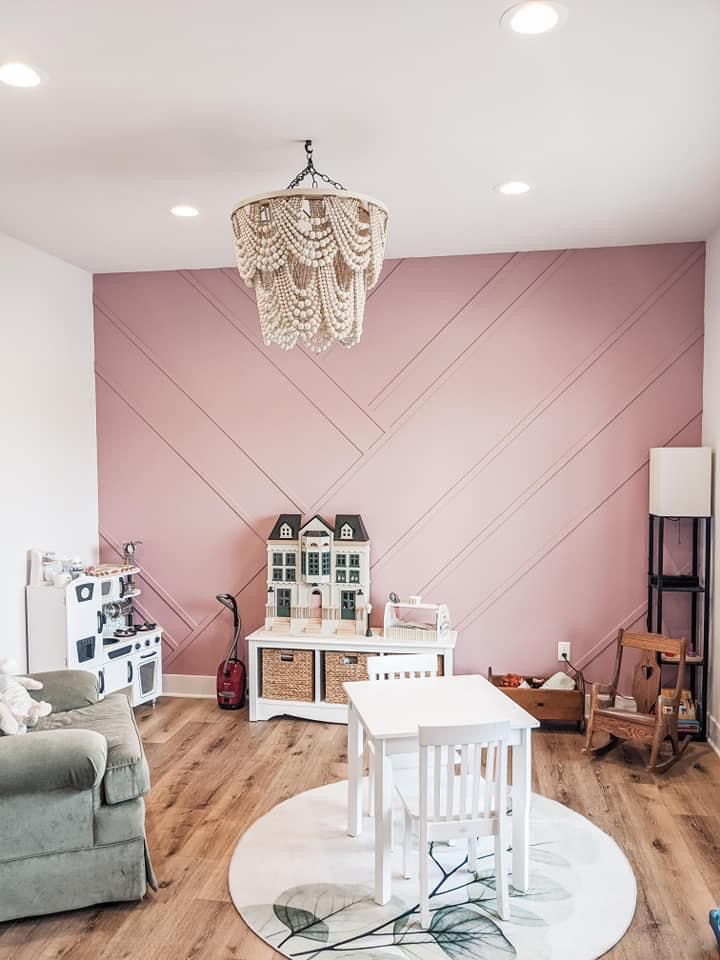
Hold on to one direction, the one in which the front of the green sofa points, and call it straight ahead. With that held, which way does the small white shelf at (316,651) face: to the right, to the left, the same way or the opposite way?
to the right

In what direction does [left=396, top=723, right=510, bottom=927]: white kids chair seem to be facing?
away from the camera

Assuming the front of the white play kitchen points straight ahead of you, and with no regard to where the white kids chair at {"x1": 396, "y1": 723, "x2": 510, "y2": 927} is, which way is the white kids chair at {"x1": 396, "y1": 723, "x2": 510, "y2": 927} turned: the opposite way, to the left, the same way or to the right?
to the left

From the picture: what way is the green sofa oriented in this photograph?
to the viewer's right

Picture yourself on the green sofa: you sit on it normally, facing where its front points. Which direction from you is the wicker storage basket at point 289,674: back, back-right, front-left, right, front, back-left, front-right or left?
front-left

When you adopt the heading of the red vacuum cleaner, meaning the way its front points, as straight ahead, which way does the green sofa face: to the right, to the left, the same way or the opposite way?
to the left

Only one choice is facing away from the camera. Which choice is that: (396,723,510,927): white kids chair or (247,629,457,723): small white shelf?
the white kids chair

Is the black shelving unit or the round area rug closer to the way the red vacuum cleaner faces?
the round area rug

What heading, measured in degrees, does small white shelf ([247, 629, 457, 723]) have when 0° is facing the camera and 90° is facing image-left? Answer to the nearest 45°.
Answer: approximately 0°

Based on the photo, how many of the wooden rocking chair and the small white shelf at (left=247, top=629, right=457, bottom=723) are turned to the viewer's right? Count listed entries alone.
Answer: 0

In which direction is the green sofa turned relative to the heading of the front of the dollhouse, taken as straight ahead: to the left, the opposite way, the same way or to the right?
to the left

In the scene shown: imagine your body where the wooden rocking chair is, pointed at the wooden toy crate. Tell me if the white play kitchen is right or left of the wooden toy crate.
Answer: left

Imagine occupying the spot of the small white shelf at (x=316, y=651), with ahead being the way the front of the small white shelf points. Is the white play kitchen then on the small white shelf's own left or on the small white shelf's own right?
on the small white shelf's own right

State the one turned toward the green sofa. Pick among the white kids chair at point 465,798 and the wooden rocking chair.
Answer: the wooden rocking chair
